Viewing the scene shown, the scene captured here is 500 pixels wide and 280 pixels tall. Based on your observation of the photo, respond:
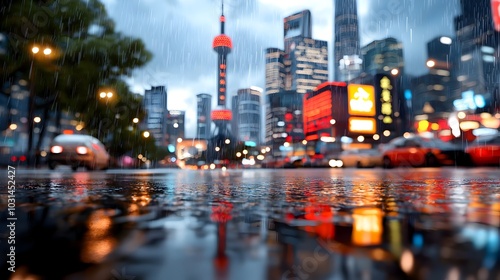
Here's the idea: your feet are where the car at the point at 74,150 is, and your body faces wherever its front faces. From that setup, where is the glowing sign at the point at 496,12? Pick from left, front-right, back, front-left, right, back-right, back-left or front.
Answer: back-left

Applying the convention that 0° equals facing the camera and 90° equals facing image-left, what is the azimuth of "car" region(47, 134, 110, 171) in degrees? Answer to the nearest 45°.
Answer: approximately 45°

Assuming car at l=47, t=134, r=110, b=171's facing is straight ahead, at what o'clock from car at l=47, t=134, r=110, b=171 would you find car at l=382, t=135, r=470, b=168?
car at l=382, t=135, r=470, b=168 is roughly at 8 o'clock from car at l=47, t=134, r=110, b=171.

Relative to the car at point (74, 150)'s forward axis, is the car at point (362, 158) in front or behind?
behind

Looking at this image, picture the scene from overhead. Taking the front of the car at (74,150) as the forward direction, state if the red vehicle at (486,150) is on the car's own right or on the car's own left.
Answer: on the car's own left

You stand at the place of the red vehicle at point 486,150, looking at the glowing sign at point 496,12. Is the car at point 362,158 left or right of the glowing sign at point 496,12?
left

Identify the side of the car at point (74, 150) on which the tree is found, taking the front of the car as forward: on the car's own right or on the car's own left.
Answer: on the car's own right

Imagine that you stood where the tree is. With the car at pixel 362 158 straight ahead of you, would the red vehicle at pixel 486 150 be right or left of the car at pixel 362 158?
right
